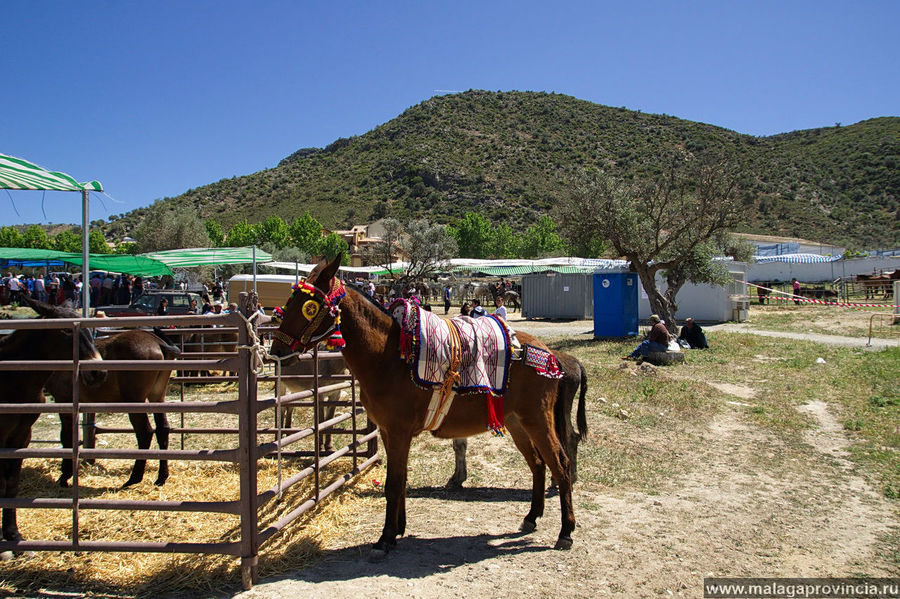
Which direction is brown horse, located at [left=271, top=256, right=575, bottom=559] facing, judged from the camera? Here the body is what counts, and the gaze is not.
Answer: to the viewer's left

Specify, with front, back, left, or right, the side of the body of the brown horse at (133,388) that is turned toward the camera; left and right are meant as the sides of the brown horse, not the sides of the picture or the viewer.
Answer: left

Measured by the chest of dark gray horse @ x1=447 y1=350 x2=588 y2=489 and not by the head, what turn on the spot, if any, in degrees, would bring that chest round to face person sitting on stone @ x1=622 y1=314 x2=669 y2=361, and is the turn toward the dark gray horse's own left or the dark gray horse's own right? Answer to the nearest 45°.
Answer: approximately 90° to the dark gray horse's own right

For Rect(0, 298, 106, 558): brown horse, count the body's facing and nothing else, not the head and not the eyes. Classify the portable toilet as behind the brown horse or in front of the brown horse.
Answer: in front

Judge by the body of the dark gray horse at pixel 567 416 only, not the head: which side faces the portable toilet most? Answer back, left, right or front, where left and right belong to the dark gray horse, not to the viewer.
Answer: right

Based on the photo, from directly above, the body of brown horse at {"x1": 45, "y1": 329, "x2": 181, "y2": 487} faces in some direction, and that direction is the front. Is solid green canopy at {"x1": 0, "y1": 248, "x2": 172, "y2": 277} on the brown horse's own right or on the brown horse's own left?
on the brown horse's own right

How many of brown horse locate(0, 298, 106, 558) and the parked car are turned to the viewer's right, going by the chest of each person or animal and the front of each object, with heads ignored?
1
